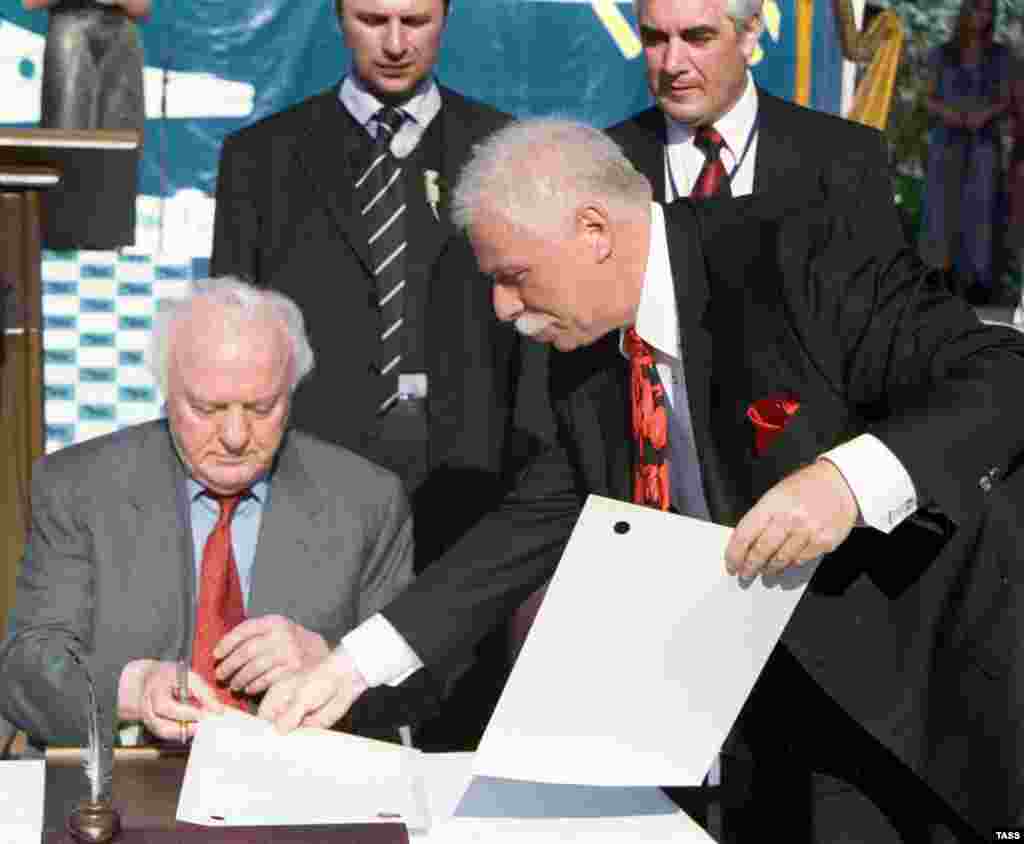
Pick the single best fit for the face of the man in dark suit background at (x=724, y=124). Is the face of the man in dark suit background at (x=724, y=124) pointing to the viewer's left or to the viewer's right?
to the viewer's left

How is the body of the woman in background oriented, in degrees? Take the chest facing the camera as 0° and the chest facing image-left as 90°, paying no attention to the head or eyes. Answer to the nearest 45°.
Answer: approximately 0°

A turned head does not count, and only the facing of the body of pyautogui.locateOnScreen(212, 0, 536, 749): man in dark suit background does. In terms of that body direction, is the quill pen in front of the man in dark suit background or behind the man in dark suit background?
in front

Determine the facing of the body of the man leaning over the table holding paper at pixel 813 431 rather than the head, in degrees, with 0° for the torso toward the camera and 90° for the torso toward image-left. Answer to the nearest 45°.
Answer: approximately 45°

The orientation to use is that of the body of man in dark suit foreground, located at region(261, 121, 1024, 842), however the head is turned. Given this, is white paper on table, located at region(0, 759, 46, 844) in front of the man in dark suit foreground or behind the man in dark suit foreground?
in front

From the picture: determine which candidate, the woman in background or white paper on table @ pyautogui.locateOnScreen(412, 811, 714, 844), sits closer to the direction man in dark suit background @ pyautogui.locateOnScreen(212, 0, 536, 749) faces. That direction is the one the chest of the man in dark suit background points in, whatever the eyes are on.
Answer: the white paper on table

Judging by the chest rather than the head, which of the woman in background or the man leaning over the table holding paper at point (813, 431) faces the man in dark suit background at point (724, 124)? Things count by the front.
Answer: the woman in background

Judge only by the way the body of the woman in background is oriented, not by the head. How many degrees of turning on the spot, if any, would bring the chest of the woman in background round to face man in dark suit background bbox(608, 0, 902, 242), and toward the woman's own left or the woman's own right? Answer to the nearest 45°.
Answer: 0° — they already face them

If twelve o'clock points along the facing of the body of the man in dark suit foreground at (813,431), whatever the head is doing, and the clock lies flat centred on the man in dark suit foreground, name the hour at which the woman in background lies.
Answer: The woman in background is roughly at 5 o'clock from the man in dark suit foreground.
